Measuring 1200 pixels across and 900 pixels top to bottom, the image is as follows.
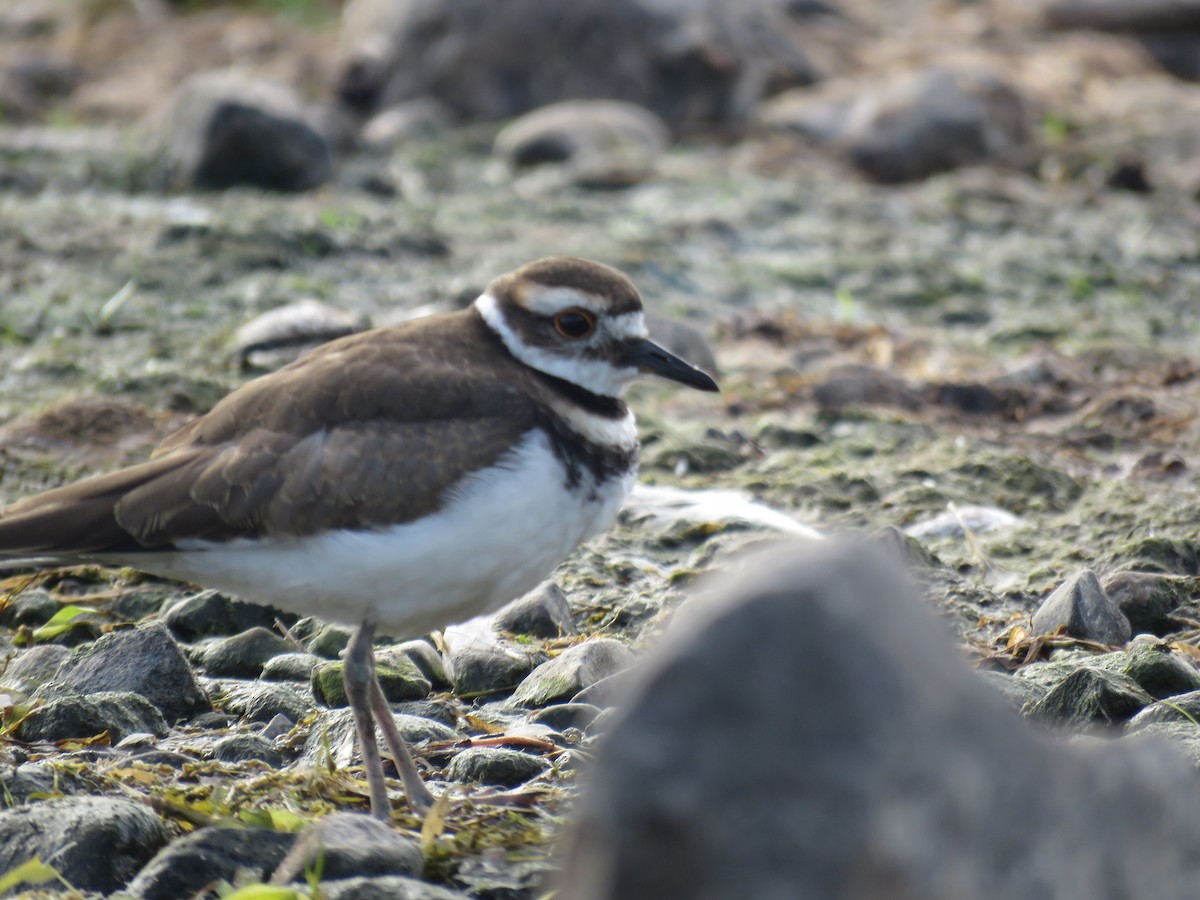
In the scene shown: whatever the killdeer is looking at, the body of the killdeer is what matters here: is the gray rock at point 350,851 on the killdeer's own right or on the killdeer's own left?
on the killdeer's own right

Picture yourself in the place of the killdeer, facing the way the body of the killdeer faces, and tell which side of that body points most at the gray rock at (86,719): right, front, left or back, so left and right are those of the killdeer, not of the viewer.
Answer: back

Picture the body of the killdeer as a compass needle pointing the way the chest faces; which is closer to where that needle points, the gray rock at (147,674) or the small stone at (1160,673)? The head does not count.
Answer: the small stone

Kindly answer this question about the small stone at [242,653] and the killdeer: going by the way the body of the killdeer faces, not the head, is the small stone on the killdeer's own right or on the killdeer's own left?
on the killdeer's own left

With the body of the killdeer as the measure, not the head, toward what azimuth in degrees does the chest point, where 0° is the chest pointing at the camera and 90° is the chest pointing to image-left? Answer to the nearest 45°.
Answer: approximately 270°

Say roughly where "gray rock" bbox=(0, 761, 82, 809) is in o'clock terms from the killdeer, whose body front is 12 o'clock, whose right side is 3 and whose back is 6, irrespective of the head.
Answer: The gray rock is roughly at 5 o'clock from the killdeer.

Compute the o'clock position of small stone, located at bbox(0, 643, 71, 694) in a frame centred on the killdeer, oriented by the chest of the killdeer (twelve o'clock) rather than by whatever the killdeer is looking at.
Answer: The small stone is roughly at 7 o'clock from the killdeer.

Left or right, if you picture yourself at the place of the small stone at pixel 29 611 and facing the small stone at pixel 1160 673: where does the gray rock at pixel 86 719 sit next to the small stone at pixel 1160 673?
right
